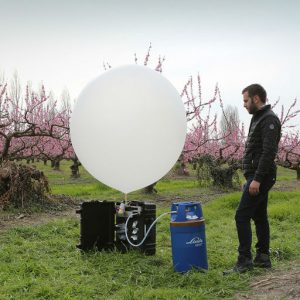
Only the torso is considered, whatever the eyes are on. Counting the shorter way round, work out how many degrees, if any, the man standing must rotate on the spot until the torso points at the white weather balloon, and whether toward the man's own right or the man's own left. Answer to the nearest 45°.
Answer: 0° — they already face it

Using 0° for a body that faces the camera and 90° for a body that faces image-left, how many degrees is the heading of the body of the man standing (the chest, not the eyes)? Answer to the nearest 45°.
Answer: approximately 90°

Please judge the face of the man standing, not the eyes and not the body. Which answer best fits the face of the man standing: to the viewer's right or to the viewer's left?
to the viewer's left
